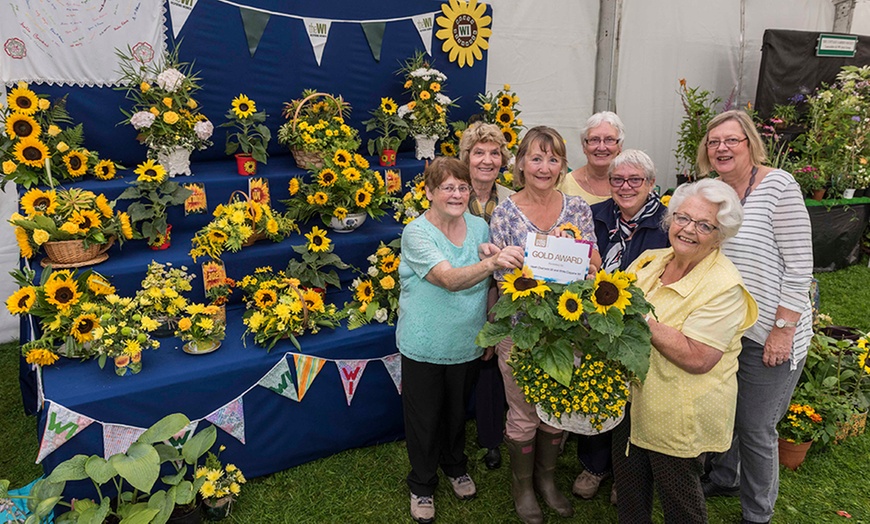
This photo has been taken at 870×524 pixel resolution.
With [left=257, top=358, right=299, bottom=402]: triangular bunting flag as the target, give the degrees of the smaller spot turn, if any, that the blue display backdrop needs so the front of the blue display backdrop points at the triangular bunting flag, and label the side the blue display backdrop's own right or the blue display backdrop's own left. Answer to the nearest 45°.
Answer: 0° — it already faces it

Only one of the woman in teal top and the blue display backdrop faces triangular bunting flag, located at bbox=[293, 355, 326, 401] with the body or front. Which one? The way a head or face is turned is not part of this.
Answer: the blue display backdrop

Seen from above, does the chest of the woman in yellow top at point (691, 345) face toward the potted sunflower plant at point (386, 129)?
no

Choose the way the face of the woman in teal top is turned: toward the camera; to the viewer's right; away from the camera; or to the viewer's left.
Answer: toward the camera

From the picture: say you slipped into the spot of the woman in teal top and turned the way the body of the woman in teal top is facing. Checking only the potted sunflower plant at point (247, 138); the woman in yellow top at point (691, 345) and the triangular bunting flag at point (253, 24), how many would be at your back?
2

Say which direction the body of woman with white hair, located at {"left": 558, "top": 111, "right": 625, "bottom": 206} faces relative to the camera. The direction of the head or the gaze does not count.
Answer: toward the camera

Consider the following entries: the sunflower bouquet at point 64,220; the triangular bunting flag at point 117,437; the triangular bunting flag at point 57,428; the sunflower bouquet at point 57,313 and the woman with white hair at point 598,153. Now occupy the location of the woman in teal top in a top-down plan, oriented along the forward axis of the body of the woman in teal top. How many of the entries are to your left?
1

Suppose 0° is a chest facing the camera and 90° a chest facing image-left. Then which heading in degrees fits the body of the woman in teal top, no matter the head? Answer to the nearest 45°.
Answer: approximately 315°

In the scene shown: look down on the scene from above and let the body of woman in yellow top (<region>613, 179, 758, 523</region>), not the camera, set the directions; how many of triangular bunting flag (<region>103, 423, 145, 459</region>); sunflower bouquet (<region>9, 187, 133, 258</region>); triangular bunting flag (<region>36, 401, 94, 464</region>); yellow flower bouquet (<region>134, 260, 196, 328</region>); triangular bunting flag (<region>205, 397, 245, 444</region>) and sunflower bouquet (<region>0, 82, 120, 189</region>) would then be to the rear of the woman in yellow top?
0

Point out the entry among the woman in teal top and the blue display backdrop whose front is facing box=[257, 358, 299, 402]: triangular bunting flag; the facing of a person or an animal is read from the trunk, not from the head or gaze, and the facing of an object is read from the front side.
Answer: the blue display backdrop

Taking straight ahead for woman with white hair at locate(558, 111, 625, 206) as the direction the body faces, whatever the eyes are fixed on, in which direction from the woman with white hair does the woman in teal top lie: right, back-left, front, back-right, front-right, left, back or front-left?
front-right

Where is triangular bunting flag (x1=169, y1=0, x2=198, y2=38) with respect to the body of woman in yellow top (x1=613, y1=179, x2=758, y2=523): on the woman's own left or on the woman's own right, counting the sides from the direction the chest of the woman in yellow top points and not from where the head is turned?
on the woman's own right

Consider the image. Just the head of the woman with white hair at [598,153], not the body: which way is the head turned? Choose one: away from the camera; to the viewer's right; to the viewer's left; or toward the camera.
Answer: toward the camera

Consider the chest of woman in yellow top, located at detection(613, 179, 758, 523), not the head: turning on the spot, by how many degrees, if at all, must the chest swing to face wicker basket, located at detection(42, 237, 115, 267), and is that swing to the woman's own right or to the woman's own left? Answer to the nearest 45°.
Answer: approximately 45° to the woman's own right

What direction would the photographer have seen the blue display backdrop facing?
facing the viewer

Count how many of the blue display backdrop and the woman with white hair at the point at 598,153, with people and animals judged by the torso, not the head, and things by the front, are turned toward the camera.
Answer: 2

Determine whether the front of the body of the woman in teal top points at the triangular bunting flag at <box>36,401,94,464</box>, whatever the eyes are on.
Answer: no
